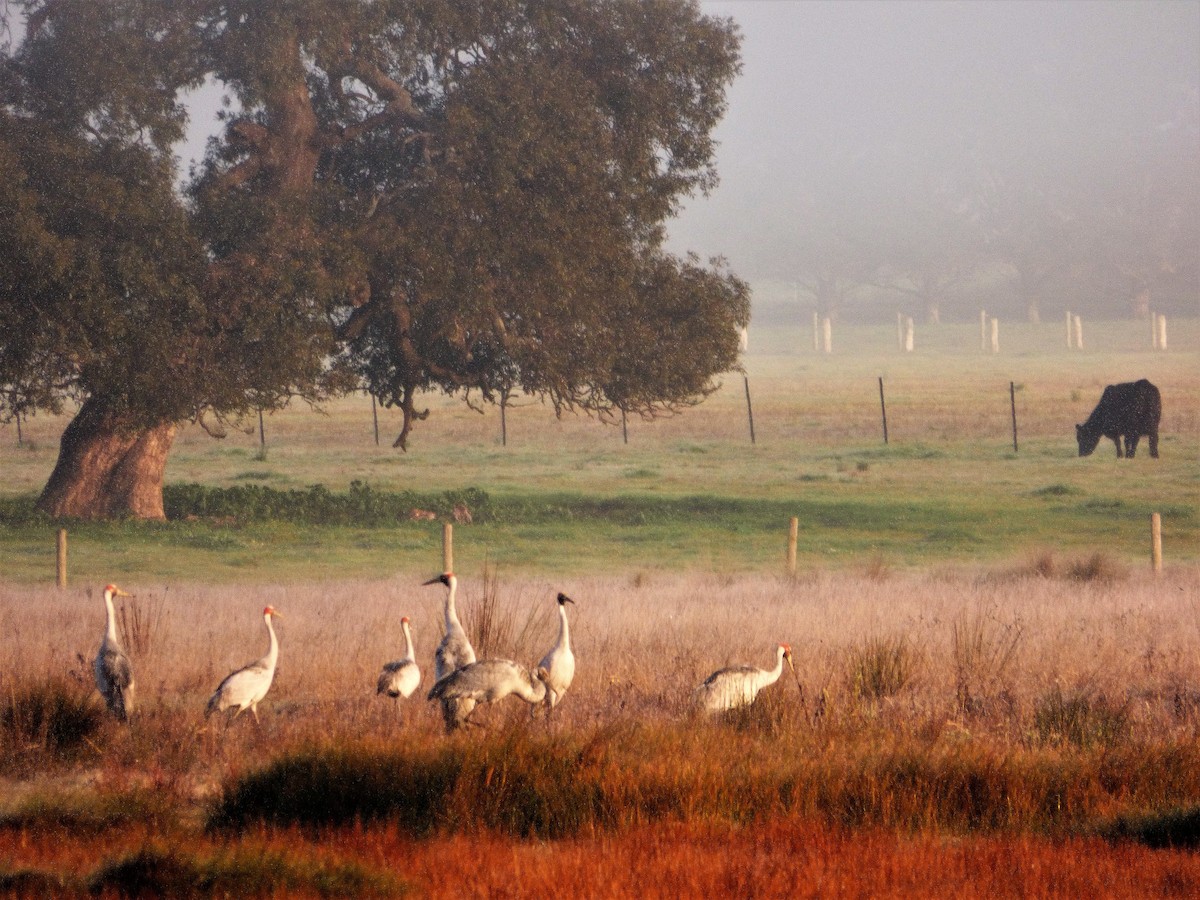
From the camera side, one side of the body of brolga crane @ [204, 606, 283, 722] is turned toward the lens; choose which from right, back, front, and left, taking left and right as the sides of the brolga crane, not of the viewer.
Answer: right

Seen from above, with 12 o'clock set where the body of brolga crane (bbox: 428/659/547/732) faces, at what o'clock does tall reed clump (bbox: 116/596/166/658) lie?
The tall reed clump is roughly at 8 o'clock from the brolga crane.

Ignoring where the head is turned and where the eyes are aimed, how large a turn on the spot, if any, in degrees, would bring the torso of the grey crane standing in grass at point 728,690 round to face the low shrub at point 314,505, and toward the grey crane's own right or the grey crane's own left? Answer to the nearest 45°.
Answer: approximately 135° to the grey crane's own left

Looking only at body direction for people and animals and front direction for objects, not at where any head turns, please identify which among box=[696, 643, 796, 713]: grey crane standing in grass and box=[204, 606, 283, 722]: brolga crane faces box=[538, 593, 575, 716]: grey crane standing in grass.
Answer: the brolga crane

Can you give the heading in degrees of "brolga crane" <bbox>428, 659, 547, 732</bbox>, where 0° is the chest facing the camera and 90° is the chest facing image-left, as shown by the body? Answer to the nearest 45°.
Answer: approximately 270°

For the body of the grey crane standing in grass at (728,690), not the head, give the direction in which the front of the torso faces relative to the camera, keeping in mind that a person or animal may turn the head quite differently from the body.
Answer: to the viewer's right

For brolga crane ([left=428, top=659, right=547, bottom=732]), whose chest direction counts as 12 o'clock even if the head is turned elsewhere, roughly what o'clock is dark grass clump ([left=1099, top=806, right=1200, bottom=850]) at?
The dark grass clump is roughly at 1 o'clock from the brolga crane.

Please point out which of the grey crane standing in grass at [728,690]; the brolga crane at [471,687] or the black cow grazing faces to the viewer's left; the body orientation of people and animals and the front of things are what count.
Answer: the black cow grazing

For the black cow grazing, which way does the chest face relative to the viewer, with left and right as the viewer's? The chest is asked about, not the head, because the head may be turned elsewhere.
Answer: facing to the left of the viewer
